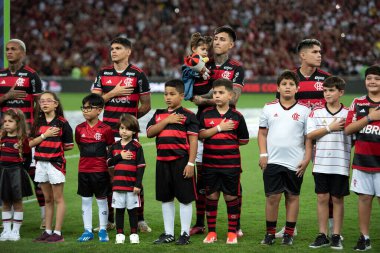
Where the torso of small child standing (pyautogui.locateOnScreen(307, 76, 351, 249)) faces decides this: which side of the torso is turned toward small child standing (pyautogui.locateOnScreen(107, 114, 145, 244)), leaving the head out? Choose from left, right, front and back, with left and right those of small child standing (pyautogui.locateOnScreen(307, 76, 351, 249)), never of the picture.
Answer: right

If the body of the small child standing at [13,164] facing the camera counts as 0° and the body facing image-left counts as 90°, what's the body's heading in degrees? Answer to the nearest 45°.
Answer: approximately 45°

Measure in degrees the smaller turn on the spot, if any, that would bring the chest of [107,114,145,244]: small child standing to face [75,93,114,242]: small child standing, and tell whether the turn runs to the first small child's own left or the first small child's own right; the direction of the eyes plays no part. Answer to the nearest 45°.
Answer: approximately 135° to the first small child's own right

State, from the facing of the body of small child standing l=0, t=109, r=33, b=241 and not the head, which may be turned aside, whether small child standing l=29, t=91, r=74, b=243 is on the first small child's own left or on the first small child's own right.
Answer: on the first small child's own left

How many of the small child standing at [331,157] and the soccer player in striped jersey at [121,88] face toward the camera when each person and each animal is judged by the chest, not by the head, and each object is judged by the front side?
2

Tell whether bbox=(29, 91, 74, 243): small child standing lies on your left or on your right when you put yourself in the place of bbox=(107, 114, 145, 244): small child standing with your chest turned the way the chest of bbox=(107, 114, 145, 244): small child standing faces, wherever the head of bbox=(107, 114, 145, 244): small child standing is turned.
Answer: on your right

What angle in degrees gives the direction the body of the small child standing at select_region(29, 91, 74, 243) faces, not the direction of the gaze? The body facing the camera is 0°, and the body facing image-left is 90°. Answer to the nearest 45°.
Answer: approximately 45°

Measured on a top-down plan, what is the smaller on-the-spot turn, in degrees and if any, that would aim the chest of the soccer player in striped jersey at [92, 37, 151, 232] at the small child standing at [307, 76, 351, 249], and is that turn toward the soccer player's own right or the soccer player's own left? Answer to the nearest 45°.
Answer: approximately 45° to the soccer player's own left

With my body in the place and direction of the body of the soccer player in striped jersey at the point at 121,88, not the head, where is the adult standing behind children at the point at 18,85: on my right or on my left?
on my right

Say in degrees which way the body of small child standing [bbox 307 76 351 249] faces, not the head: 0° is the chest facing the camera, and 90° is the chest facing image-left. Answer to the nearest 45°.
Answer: approximately 0°

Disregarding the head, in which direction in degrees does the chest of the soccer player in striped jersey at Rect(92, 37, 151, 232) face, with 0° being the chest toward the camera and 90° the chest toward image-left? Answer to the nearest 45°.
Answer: approximately 0°

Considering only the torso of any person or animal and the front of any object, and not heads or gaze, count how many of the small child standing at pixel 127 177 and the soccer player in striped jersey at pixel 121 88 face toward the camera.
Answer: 2
